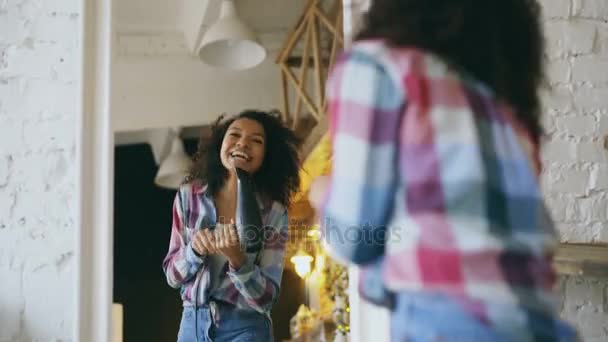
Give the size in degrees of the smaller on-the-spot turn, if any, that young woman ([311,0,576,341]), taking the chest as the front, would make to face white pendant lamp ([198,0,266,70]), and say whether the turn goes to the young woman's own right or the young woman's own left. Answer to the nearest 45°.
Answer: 0° — they already face it

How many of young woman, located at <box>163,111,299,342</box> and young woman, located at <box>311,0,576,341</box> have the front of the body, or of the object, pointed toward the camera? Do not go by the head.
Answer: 1

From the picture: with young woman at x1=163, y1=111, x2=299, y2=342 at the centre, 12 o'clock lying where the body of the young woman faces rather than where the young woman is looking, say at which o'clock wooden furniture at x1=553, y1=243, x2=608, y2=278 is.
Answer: The wooden furniture is roughly at 10 o'clock from the young woman.

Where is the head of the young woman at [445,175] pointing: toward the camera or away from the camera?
away from the camera

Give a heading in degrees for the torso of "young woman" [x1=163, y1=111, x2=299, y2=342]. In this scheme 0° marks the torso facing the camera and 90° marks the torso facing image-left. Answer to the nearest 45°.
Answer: approximately 0°

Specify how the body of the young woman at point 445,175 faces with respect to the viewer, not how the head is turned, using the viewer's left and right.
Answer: facing away from the viewer and to the left of the viewer

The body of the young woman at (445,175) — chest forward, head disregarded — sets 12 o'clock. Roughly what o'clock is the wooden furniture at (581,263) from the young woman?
The wooden furniture is roughly at 2 o'clock from the young woman.
